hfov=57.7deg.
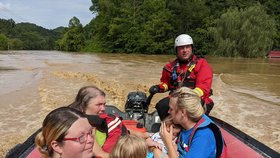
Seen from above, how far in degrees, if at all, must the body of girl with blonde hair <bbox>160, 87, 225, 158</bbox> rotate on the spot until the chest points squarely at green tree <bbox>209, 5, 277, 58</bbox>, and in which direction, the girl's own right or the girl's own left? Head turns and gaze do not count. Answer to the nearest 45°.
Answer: approximately 90° to the girl's own right

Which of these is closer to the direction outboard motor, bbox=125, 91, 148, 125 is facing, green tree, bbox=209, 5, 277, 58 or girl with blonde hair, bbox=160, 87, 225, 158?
the girl with blonde hair

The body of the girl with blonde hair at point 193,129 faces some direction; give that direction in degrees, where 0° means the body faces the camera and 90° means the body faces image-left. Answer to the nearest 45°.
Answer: approximately 90°

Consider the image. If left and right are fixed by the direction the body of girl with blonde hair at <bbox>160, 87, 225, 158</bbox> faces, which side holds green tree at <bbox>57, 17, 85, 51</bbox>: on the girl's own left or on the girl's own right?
on the girl's own right

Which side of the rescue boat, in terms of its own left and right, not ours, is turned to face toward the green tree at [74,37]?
back

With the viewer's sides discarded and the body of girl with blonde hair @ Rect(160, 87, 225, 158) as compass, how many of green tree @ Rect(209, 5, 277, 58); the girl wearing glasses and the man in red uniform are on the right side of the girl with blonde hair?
2

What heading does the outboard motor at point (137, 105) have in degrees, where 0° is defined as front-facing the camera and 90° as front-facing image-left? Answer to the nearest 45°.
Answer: approximately 0°

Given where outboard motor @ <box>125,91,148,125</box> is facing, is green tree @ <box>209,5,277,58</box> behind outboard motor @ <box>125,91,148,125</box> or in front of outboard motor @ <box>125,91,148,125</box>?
behind
